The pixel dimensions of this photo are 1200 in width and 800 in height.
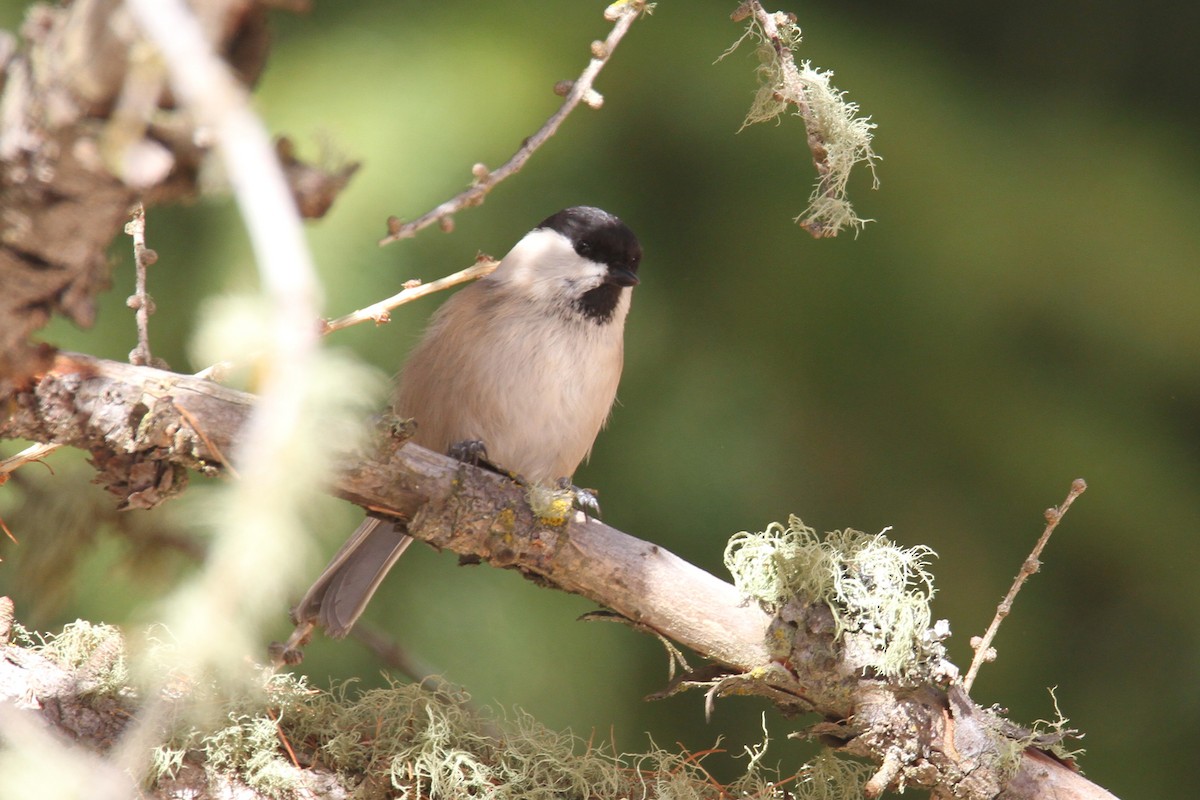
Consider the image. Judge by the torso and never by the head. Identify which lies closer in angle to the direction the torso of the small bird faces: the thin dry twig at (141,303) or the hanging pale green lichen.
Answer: the hanging pale green lichen

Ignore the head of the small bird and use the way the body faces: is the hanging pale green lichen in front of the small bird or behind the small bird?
in front

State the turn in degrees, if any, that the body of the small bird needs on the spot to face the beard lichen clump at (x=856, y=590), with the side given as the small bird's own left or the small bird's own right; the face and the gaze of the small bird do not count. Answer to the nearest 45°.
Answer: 0° — it already faces it

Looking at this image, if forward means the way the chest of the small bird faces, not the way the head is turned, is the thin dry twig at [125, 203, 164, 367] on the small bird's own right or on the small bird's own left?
on the small bird's own right

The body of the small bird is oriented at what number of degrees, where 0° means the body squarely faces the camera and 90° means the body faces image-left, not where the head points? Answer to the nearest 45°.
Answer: approximately 315°

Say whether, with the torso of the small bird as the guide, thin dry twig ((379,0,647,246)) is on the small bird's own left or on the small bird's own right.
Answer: on the small bird's own left
